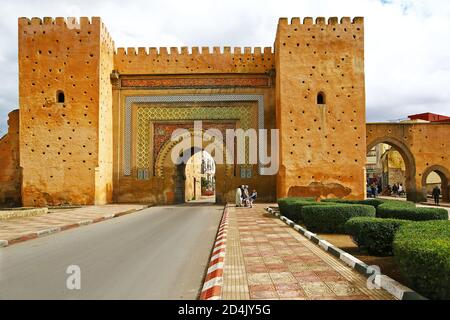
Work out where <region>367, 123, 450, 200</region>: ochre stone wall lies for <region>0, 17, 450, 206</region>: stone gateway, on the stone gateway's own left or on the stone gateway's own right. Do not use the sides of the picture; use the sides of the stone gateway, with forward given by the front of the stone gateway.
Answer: on the stone gateway's own left

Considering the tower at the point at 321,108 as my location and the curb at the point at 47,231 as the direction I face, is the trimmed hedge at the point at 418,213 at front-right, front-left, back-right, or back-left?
front-left

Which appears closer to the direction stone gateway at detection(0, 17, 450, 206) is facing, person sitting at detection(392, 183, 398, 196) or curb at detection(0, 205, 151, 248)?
the curb

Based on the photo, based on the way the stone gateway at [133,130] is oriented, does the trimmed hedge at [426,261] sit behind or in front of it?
in front

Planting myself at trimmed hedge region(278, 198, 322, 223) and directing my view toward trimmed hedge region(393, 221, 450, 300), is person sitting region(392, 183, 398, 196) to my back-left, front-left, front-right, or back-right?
back-left

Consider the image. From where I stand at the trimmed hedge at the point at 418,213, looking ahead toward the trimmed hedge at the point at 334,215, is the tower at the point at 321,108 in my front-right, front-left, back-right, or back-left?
front-right

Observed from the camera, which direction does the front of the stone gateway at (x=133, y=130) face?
facing the viewer

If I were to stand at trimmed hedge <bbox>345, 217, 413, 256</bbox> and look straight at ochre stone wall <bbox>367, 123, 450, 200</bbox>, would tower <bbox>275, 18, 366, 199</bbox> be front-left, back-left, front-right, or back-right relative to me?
front-left

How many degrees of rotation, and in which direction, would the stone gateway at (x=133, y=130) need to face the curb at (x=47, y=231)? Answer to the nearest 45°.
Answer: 0° — it already faces it

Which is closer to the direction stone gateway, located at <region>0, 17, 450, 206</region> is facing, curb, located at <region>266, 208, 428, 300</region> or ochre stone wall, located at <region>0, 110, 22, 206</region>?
the curb

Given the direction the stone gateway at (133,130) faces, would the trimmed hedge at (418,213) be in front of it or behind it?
in front

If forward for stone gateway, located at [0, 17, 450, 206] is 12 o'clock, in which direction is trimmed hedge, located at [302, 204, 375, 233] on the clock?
The trimmed hedge is roughly at 11 o'clock from the stone gateway.

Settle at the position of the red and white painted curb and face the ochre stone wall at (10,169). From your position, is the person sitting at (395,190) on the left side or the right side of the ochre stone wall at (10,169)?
right

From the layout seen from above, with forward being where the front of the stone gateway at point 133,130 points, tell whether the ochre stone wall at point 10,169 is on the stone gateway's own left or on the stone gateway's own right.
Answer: on the stone gateway's own right

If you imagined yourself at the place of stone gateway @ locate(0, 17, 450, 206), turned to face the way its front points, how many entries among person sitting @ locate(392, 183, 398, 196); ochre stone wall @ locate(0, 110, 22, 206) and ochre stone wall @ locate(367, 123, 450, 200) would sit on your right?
1
